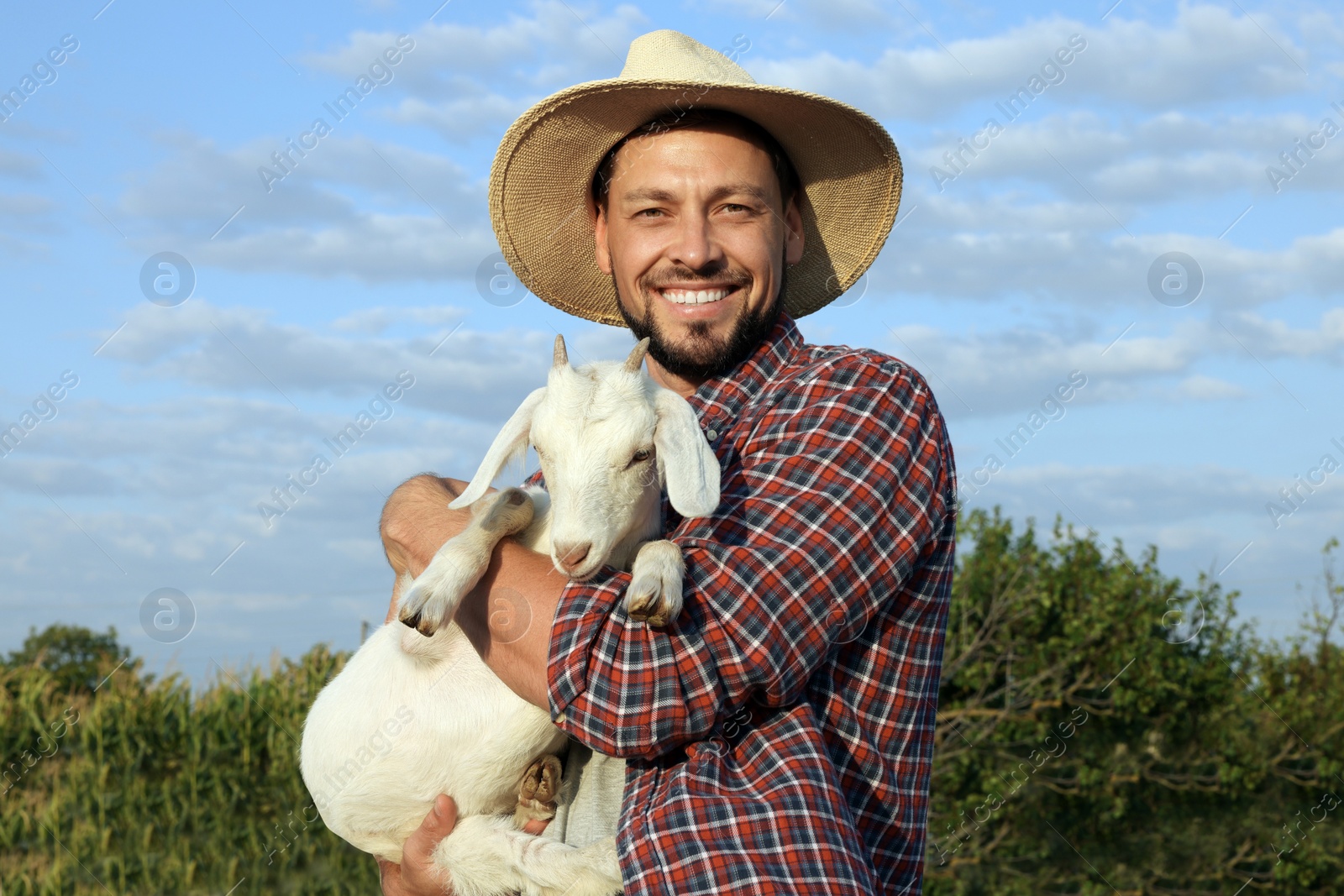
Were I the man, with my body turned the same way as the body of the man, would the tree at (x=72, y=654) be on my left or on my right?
on my right

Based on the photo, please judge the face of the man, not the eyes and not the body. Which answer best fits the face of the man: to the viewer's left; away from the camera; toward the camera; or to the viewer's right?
toward the camera
